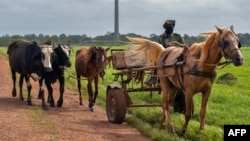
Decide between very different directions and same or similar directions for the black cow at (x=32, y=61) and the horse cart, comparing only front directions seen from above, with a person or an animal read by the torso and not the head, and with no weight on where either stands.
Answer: same or similar directions

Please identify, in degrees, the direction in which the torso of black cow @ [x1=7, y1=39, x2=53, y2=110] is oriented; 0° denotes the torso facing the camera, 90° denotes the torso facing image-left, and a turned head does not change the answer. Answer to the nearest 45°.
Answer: approximately 315°

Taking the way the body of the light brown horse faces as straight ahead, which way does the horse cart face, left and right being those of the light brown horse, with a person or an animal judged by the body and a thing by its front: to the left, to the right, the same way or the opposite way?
the same way

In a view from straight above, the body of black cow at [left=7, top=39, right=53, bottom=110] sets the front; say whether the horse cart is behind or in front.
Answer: in front

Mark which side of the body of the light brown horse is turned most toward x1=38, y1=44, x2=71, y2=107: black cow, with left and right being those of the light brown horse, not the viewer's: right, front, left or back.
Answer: back

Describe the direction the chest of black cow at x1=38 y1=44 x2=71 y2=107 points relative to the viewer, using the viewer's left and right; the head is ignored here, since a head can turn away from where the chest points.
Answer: facing the viewer and to the right of the viewer

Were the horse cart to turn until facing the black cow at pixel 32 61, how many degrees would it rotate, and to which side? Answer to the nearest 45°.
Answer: approximately 180°

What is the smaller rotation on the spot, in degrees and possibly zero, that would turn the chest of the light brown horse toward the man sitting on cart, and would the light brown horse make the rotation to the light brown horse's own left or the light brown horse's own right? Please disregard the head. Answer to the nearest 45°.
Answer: approximately 135° to the light brown horse's own left

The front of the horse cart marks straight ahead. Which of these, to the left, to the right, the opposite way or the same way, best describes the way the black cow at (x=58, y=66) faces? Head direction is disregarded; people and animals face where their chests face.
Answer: the same way

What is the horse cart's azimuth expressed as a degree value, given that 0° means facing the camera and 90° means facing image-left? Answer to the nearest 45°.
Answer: approximately 315°

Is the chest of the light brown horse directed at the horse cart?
no

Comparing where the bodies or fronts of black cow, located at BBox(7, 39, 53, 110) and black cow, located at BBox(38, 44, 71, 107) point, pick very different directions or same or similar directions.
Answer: same or similar directions

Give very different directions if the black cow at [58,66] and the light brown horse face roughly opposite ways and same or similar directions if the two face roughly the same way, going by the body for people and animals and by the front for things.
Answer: same or similar directions
